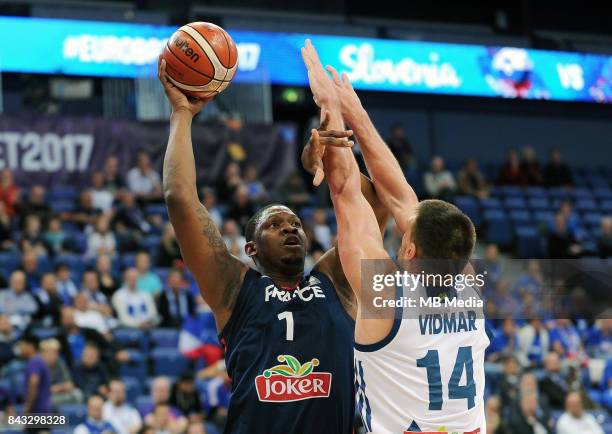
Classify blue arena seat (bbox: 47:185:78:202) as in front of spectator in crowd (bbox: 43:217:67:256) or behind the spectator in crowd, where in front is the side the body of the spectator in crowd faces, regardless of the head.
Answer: behind

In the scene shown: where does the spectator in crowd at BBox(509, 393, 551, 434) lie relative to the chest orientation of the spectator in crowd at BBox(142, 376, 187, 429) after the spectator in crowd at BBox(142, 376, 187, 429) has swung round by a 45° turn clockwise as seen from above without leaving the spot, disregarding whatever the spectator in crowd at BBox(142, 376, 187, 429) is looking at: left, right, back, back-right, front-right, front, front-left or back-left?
back-left

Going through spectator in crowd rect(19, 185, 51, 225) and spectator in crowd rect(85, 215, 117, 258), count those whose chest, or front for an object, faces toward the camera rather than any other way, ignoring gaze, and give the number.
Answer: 2

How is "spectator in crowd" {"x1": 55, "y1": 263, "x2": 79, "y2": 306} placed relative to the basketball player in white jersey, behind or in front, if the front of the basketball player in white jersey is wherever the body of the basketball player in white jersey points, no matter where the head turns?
in front

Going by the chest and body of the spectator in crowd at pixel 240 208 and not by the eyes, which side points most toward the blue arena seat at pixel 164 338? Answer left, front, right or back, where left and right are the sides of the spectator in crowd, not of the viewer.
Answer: front

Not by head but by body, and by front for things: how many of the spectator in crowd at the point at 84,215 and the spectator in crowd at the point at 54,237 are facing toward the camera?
2

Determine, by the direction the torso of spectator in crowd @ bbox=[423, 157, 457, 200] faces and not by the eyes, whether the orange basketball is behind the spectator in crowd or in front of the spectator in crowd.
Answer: in front
